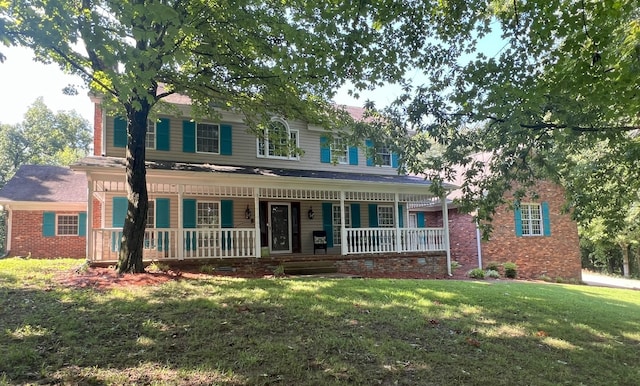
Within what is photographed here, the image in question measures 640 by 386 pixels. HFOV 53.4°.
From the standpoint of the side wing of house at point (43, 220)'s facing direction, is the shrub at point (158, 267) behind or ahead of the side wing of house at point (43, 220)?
ahead

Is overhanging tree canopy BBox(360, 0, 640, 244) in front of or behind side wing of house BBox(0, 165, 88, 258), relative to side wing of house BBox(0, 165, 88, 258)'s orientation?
in front

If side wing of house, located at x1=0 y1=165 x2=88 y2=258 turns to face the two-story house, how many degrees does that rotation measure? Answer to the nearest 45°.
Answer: approximately 45° to its left

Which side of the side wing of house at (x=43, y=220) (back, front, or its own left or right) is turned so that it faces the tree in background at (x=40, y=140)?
back

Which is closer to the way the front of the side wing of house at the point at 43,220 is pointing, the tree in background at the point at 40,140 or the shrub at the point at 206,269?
the shrub

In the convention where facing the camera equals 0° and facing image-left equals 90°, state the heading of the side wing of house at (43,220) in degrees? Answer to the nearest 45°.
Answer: approximately 0°

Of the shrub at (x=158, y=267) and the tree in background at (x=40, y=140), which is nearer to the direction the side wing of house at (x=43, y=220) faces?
the shrub

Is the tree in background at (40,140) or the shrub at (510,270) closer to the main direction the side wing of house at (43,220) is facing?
the shrub

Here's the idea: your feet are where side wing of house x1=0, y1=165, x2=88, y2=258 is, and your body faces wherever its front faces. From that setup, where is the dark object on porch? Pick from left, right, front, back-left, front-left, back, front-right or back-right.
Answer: front-left

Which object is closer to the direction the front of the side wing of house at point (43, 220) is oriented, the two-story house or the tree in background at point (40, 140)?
the two-story house
